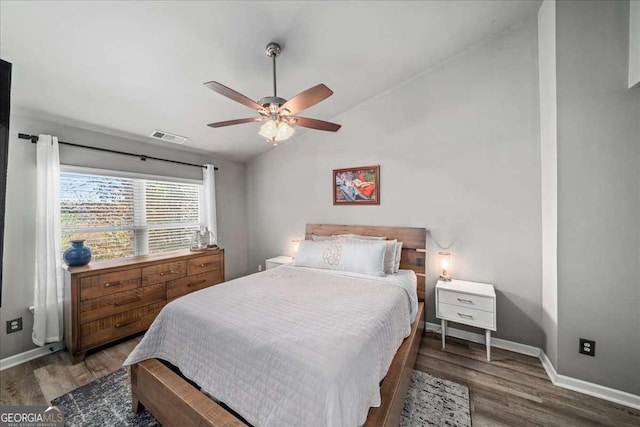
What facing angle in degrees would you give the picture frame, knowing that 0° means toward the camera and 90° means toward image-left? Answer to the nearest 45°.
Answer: approximately 45°

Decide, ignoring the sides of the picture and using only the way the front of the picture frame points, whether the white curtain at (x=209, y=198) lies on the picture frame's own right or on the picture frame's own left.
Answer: on the picture frame's own right

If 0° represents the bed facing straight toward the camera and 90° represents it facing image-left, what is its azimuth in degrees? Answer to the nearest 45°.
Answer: approximately 45°

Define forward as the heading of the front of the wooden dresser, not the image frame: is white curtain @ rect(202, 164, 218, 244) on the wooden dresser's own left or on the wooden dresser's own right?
on the wooden dresser's own left

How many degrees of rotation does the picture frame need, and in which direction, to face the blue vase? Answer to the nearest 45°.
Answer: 0° — it already faces it

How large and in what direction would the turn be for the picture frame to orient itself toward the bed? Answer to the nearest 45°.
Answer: approximately 45° to its left
